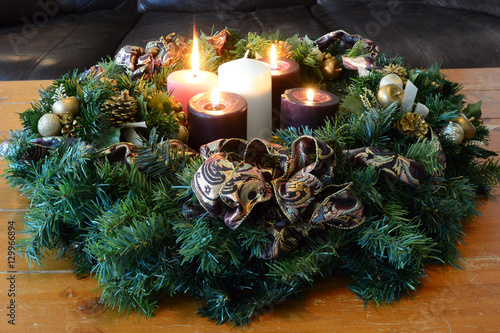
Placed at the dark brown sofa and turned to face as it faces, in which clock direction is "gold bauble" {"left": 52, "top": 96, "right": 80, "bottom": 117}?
The gold bauble is roughly at 12 o'clock from the dark brown sofa.

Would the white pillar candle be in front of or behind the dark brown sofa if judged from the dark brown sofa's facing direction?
in front

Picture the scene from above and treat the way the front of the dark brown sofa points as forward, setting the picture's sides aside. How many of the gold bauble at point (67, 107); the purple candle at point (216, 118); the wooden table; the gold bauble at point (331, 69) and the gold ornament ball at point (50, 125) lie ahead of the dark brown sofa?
5

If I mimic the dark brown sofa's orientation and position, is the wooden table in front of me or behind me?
in front

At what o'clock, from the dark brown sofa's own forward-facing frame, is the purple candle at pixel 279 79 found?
The purple candle is roughly at 12 o'clock from the dark brown sofa.

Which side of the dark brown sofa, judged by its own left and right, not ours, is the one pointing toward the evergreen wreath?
front

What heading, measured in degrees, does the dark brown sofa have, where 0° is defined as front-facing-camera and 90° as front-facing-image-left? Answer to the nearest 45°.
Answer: approximately 0°

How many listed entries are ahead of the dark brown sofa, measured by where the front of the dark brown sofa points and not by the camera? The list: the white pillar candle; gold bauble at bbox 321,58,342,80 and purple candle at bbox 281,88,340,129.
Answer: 3
